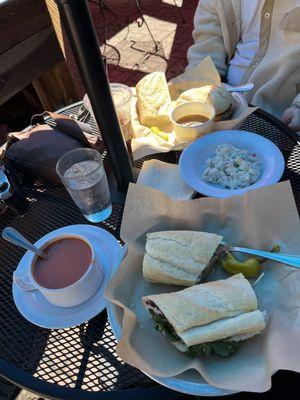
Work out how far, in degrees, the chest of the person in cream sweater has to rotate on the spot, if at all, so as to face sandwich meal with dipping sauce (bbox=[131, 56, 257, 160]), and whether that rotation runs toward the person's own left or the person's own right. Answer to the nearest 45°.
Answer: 0° — they already face it

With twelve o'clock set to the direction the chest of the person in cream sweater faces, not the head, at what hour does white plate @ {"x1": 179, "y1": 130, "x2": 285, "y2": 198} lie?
The white plate is roughly at 11 o'clock from the person in cream sweater.

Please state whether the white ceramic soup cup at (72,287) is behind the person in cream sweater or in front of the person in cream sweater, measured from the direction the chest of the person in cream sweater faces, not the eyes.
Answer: in front

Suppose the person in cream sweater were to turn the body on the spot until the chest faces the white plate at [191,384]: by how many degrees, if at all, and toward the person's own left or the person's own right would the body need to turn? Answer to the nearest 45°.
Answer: approximately 45° to the person's own left

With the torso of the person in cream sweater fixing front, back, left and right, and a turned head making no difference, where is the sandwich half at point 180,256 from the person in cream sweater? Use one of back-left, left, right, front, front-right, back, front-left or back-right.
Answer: front-left

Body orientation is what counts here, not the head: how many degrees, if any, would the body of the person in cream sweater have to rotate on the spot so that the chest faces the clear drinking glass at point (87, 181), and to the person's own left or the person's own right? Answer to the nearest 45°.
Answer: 0° — they already face it

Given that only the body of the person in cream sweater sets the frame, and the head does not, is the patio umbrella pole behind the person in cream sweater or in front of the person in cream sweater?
in front

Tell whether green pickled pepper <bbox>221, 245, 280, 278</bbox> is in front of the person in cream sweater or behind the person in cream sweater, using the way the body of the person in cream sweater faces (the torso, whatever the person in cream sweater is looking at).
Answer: in front

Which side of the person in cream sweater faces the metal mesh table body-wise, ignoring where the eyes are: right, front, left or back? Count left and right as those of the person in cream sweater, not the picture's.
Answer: front

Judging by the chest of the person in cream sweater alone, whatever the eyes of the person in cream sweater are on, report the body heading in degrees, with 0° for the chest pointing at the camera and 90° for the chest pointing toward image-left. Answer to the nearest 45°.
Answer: approximately 45°
